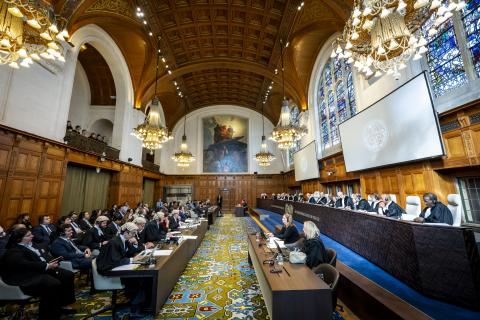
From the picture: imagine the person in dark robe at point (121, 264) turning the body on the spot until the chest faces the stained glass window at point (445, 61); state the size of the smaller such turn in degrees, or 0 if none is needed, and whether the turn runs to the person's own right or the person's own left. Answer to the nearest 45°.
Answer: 0° — they already face it

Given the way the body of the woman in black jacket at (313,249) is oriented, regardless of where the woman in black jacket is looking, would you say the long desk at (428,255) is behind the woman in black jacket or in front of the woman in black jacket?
behind

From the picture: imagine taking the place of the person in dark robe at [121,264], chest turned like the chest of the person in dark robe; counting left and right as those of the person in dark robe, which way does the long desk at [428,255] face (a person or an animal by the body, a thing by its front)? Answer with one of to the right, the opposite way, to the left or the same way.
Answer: the opposite way

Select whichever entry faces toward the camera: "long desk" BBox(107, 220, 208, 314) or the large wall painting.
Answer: the large wall painting

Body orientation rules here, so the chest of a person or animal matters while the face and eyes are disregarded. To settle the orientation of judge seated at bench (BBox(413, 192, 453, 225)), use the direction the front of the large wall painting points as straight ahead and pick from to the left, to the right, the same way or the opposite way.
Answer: to the right

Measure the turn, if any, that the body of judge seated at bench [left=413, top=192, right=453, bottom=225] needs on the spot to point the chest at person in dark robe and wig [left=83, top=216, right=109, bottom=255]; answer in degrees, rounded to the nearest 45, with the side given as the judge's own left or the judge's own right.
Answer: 0° — they already face them

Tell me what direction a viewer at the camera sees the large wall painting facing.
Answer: facing the viewer

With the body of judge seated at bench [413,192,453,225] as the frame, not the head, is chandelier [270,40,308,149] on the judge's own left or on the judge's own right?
on the judge's own right

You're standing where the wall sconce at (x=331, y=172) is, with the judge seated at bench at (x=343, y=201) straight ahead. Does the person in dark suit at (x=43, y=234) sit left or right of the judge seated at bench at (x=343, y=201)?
right

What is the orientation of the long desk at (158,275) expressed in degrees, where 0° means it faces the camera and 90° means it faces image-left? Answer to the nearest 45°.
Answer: approximately 270°

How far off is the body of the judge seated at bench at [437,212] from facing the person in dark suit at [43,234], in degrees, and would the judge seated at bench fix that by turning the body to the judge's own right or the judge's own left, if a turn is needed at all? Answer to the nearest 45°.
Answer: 0° — they already face them

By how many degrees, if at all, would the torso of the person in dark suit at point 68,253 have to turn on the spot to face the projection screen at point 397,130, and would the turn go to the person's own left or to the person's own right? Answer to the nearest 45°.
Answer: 0° — they already face it

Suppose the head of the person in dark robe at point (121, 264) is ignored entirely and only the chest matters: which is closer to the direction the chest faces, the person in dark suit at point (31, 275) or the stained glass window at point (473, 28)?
the stained glass window

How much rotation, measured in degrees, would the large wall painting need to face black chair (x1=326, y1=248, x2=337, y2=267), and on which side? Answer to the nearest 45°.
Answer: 0° — it already faces it

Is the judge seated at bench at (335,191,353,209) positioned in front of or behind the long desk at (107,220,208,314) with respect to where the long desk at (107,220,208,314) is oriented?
in front

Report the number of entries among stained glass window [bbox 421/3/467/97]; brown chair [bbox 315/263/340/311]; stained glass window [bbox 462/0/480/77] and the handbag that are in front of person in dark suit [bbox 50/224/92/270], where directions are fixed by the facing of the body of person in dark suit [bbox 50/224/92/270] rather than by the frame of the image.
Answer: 4
